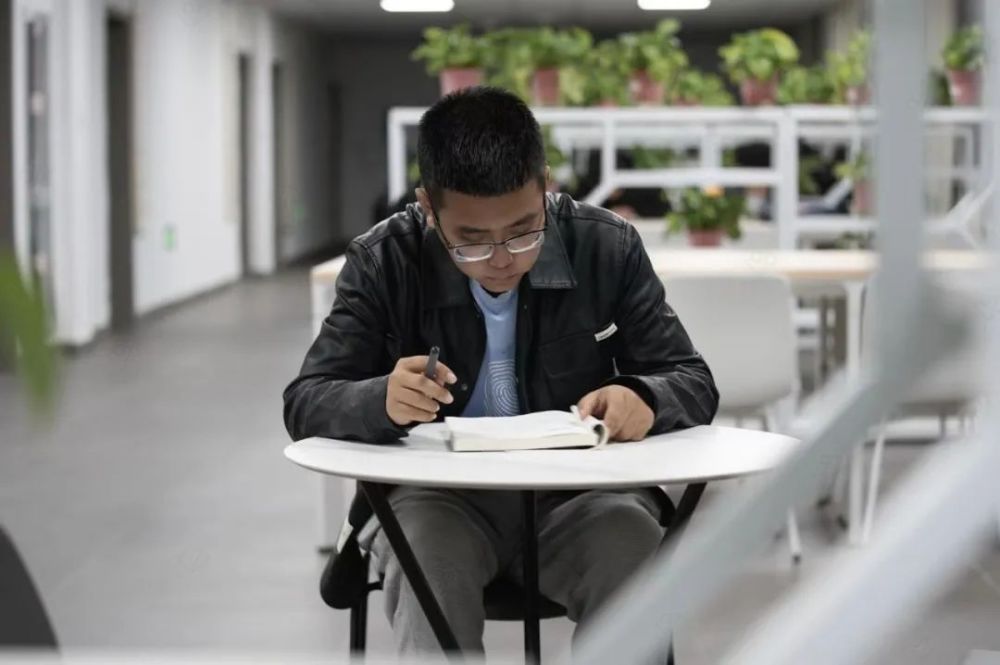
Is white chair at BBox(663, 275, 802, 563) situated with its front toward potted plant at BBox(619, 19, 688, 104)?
yes

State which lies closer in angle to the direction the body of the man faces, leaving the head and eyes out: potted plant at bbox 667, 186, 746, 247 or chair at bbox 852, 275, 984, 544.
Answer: the chair

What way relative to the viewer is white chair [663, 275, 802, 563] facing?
away from the camera

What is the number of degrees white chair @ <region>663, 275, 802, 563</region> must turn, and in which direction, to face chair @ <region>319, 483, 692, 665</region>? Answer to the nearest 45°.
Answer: approximately 180°

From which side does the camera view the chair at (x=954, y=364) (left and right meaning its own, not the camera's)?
back

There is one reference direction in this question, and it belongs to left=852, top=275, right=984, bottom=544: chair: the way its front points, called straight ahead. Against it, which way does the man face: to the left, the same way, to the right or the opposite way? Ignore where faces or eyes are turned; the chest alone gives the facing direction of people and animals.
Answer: the opposite way

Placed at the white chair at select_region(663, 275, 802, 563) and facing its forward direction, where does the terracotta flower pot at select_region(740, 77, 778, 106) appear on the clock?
The terracotta flower pot is roughly at 12 o'clock from the white chair.

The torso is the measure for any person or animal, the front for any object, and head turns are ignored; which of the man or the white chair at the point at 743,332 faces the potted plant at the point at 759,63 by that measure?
the white chair

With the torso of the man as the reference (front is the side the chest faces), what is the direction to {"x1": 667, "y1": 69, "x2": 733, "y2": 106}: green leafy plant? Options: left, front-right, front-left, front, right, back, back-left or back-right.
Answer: back
